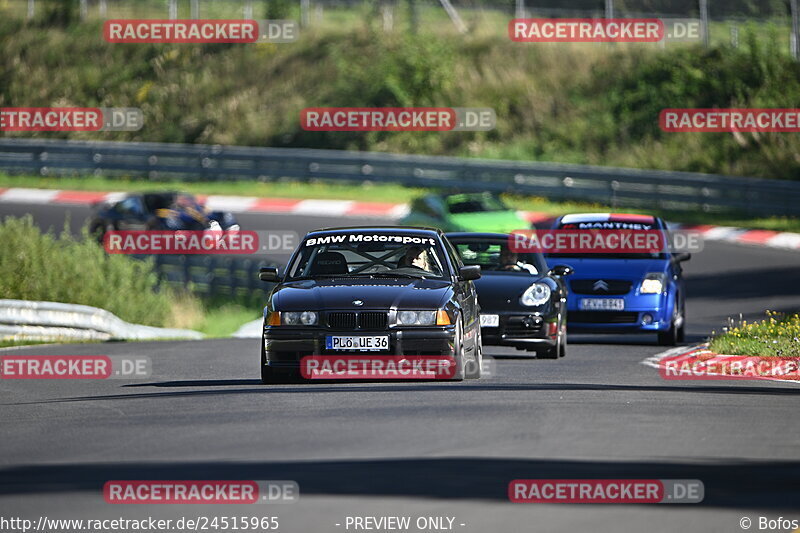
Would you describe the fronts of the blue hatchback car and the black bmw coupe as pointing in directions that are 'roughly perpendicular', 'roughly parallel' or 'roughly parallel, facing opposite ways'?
roughly parallel

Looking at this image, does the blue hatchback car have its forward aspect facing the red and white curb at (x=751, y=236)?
no

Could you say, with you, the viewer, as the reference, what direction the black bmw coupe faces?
facing the viewer

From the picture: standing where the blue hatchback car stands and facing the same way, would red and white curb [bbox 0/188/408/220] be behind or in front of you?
behind

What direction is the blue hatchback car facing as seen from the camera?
toward the camera

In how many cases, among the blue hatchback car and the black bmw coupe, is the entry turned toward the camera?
2

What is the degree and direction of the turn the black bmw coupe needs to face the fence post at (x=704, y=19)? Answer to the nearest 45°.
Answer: approximately 180°

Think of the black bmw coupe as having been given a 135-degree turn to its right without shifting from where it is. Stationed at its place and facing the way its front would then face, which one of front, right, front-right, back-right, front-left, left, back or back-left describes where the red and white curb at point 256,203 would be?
front-right

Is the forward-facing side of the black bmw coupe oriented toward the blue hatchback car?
no

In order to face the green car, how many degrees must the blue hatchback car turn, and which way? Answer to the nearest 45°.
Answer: approximately 180°

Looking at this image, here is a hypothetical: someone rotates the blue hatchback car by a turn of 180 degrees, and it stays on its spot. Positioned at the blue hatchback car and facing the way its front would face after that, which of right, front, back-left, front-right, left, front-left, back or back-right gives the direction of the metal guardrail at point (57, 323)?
left

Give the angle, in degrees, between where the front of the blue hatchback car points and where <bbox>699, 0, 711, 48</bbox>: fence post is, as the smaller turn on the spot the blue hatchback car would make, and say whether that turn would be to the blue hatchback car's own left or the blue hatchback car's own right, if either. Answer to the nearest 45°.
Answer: approximately 180°

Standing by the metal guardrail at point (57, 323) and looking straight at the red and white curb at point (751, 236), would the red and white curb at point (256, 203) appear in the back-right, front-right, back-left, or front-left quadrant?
front-left

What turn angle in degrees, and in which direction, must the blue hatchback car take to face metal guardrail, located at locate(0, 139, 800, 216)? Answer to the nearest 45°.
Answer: approximately 180°

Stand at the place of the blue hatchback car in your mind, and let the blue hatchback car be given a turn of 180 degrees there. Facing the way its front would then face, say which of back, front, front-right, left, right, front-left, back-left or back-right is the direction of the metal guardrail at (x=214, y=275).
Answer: front-left
